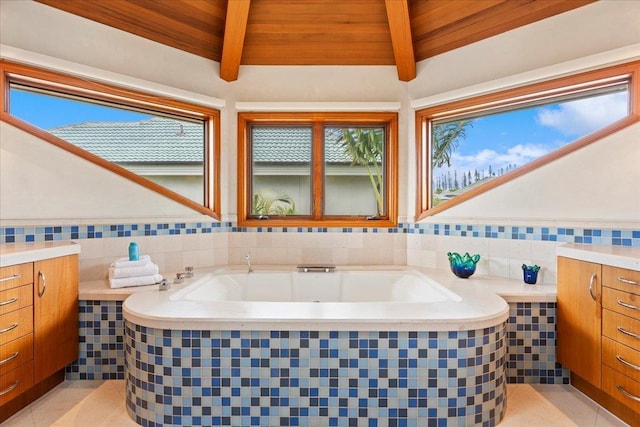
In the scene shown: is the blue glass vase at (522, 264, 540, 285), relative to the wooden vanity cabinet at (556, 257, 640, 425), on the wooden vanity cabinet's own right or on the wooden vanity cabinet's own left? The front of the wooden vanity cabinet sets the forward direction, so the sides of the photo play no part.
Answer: on the wooden vanity cabinet's own right

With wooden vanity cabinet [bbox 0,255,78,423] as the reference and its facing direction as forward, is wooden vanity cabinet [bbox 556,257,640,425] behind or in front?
in front

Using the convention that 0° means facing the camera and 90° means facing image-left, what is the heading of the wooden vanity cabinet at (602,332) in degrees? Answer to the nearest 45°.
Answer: approximately 45°

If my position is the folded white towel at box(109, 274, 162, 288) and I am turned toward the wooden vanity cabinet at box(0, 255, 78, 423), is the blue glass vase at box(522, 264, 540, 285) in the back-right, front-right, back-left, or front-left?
back-left

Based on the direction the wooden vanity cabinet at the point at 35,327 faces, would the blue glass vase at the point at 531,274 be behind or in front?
in front

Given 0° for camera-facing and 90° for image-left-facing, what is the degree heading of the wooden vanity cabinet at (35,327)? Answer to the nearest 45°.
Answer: approximately 315°

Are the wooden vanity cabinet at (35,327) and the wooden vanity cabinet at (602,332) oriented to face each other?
yes

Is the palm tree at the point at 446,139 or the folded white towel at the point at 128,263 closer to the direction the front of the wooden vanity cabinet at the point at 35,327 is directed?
the palm tree

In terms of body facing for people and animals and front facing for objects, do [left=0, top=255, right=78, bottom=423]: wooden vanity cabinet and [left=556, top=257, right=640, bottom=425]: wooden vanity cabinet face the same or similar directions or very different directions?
very different directions

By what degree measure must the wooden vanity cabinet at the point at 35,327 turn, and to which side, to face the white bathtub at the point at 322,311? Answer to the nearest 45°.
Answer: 0° — it already faces it

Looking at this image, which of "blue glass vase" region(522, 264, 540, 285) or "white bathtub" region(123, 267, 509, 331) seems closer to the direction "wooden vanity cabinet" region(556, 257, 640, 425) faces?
the white bathtub
